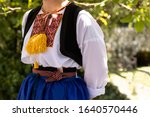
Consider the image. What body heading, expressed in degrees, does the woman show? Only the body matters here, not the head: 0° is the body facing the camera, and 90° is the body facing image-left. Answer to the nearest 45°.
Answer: approximately 45°
